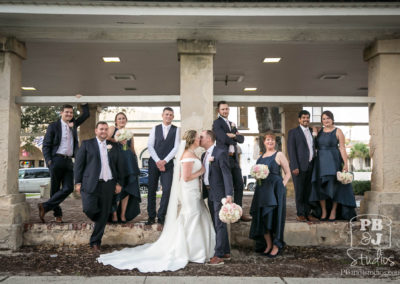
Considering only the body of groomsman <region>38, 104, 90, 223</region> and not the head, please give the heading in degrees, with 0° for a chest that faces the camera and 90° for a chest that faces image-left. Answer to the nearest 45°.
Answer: approximately 315°

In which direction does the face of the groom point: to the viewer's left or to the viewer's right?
to the viewer's left

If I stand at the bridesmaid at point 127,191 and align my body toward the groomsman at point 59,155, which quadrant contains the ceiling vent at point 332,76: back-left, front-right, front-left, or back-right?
back-right

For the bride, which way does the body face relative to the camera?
to the viewer's right

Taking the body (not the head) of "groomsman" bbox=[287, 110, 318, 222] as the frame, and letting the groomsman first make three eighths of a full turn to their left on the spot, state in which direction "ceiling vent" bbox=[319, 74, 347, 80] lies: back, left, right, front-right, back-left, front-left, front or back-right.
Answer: front

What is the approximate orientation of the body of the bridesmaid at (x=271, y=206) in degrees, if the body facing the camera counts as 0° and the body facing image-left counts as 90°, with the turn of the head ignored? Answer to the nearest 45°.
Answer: approximately 45°

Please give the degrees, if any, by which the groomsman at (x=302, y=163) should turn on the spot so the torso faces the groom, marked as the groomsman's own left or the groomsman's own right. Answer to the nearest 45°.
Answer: approximately 90° to the groomsman's own right
